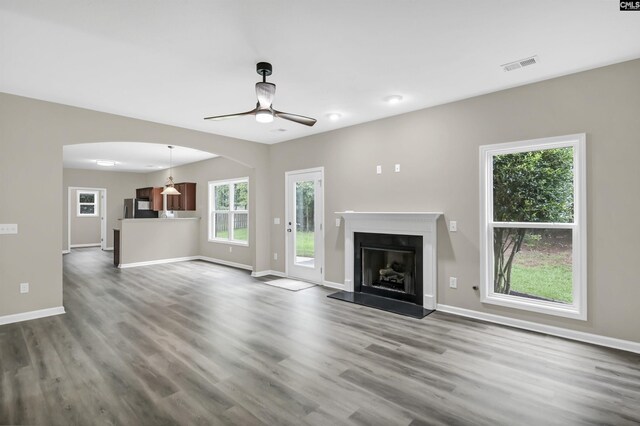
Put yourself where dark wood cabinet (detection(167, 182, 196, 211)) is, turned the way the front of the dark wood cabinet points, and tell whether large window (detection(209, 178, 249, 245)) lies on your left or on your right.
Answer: on your left

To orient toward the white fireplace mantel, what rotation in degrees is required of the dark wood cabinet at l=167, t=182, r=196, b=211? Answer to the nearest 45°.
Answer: approximately 90° to its left

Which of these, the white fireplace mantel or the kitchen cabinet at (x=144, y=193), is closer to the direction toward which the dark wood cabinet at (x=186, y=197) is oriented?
the white fireplace mantel

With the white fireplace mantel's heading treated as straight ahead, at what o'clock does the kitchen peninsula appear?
The kitchen peninsula is roughly at 2 o'clock from the white fireplace mantel.

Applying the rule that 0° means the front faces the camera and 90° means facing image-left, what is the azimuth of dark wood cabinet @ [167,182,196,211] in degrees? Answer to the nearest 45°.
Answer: approximately 45°

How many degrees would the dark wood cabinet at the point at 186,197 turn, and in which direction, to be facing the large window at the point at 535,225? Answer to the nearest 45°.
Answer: approximately 90° to its left

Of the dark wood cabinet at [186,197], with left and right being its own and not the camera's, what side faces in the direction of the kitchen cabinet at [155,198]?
right

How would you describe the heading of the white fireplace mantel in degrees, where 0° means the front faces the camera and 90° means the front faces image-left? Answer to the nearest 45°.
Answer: approximately 45°

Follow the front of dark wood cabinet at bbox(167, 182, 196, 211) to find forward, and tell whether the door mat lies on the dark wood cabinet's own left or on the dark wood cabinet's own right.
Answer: on the dark wood cabinet's own left

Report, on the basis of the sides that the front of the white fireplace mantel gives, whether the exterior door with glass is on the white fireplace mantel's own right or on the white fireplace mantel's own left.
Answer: on the white fireplace mantel's own right
